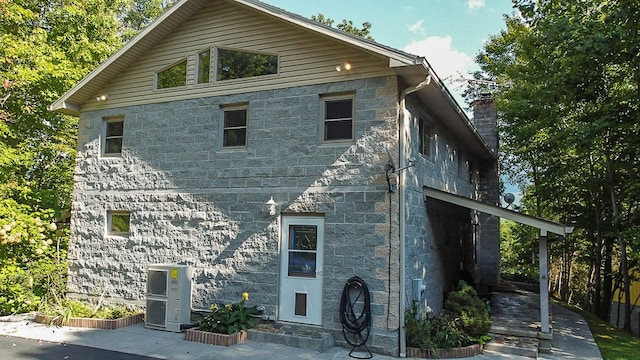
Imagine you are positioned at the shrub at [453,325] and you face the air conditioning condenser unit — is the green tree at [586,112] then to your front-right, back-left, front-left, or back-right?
back-right

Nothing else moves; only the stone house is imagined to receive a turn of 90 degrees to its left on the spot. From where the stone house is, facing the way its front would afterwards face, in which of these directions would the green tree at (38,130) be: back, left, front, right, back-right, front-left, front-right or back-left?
back

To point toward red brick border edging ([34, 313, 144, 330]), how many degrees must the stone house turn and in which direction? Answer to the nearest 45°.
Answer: approximately 45° to its right

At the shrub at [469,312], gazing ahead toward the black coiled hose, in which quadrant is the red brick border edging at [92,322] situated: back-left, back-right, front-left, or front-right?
front-right

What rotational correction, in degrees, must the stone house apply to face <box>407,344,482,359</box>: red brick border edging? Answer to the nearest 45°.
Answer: approximately 90° to its left

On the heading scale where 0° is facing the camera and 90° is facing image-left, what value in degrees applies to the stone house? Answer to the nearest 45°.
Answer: approximately 45°
